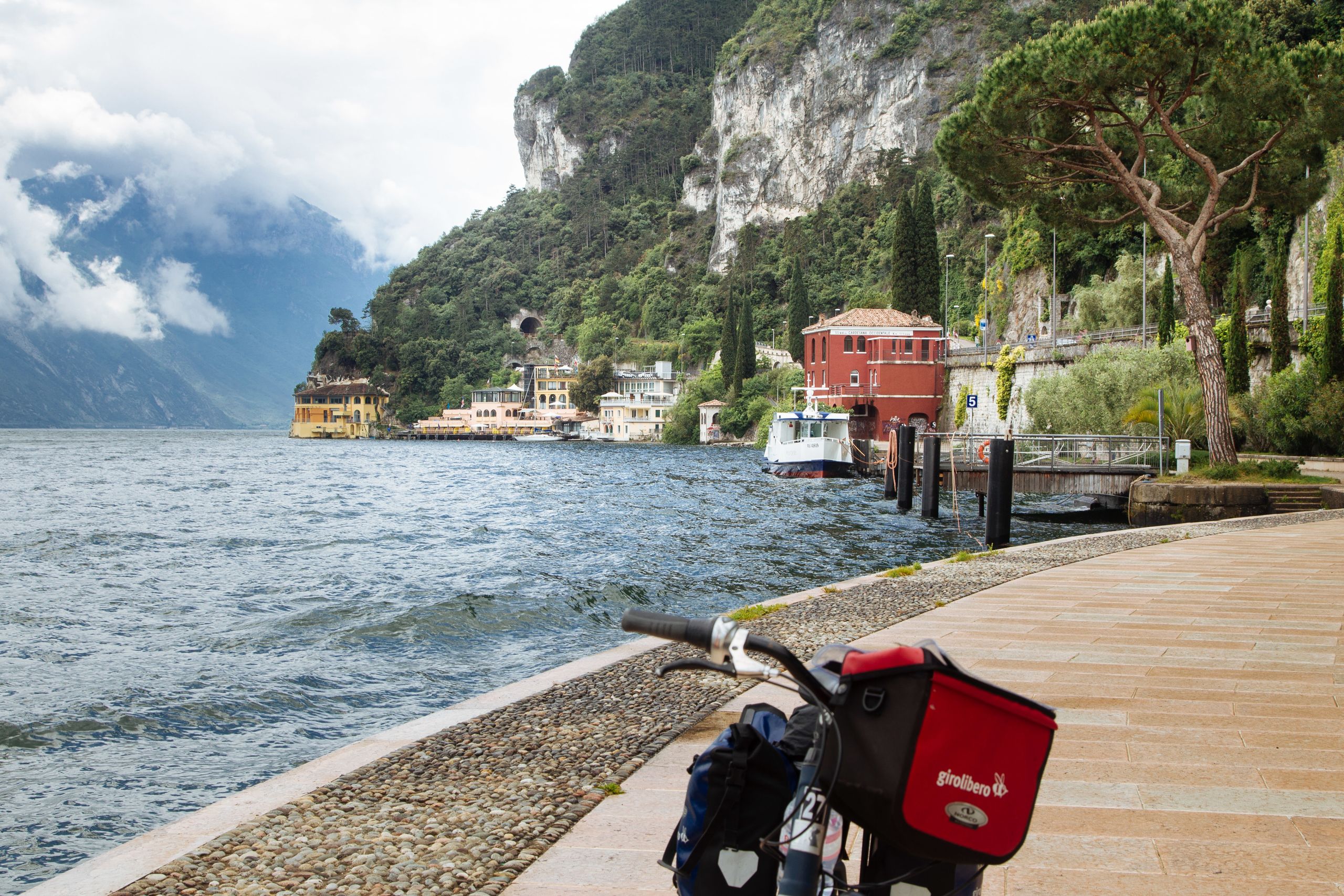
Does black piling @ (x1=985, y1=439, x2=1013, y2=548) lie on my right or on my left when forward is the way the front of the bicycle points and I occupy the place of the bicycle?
on my left

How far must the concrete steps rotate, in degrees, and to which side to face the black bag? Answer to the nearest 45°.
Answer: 0° — it already faces it

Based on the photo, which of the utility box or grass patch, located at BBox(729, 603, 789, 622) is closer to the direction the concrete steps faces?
the grass patch

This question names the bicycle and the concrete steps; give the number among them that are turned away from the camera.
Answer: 0

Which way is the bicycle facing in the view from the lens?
facing the viewer and to the right of the viewer

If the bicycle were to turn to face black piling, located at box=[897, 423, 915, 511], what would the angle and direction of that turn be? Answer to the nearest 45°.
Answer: approximately 135° to its left

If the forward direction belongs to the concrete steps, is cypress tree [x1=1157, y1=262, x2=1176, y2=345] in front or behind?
behind

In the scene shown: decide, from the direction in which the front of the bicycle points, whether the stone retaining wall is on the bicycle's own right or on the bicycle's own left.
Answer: on the bicycle's own left

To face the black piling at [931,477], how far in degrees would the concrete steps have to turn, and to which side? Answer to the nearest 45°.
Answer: approximately 90° to its right

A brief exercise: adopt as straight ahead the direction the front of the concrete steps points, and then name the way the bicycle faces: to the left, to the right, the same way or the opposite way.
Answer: to the left

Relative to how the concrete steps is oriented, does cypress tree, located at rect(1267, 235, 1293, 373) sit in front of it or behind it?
behind

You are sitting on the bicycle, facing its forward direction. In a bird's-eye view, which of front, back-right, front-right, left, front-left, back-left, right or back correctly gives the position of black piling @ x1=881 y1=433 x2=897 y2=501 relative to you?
back-left
